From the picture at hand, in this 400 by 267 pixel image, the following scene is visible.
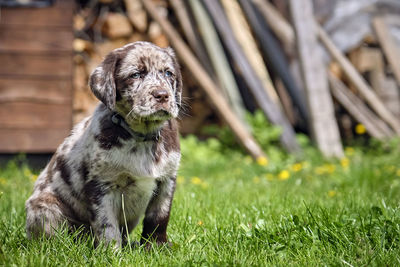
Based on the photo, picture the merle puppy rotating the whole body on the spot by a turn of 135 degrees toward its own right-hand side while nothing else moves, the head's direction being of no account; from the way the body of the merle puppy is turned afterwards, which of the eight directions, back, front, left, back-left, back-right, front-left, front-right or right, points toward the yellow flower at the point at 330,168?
back-right

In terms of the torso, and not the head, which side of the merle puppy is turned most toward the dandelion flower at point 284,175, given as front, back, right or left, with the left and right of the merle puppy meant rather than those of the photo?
left

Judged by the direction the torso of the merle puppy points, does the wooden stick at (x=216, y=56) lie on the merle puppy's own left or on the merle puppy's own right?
on the merle puppy's own left

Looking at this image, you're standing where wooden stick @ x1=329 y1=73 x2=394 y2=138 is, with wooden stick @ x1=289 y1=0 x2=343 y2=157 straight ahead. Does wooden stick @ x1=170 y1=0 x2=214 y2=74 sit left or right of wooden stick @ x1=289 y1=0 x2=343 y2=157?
right

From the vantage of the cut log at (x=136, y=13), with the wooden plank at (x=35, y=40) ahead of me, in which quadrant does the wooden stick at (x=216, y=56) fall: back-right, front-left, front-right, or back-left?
back-left

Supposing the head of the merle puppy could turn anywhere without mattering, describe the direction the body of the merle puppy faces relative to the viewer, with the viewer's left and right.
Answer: facing the viewer and to the right of the viewer

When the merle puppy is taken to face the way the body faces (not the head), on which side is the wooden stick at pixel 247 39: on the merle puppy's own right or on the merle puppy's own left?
on the merle puppy's own left

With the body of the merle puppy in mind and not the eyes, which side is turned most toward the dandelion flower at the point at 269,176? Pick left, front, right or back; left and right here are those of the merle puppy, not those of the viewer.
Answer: left

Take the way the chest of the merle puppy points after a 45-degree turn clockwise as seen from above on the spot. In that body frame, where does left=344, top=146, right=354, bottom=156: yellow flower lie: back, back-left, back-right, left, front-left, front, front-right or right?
back-left

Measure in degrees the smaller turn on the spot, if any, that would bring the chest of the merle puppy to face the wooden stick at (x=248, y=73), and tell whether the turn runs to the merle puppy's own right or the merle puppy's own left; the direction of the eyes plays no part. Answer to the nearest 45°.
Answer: approximately 90° to the merle puppy's own left

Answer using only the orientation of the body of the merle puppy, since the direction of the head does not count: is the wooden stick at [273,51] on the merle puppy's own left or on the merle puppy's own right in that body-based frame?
on the merle puppy's own left

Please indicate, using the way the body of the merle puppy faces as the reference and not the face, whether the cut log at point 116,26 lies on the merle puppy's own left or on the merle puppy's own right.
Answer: on the merle puppy's own left

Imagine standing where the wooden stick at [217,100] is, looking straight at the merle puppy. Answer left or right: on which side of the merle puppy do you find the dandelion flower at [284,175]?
left

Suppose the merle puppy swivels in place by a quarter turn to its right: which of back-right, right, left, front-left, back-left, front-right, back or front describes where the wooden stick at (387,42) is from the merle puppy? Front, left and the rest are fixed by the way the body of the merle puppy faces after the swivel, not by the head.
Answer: back
